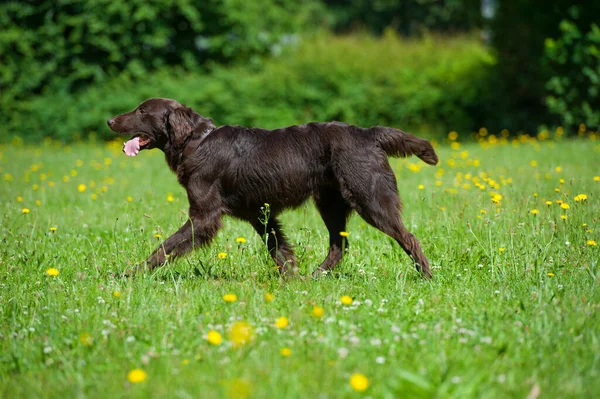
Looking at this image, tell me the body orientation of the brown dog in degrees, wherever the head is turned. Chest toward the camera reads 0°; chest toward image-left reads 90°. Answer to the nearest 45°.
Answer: approximately 90°

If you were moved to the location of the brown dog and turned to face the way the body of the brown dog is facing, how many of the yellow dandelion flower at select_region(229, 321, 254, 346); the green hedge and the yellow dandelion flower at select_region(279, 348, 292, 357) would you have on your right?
1

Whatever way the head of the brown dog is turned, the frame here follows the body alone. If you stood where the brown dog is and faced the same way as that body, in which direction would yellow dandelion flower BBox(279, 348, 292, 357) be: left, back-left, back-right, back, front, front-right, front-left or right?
left

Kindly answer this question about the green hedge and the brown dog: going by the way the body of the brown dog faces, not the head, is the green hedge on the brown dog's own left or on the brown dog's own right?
on the brown dog's own right

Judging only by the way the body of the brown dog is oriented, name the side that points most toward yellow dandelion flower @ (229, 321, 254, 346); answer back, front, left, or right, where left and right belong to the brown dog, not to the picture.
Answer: left

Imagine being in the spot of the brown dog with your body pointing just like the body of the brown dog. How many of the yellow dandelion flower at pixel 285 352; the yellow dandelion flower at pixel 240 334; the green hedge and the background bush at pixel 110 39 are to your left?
2

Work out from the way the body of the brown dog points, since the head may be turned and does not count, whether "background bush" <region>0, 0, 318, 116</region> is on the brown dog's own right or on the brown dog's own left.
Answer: on the brown dog's own right

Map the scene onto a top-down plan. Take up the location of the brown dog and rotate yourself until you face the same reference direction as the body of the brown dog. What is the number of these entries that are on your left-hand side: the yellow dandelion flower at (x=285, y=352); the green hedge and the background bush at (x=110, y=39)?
1
